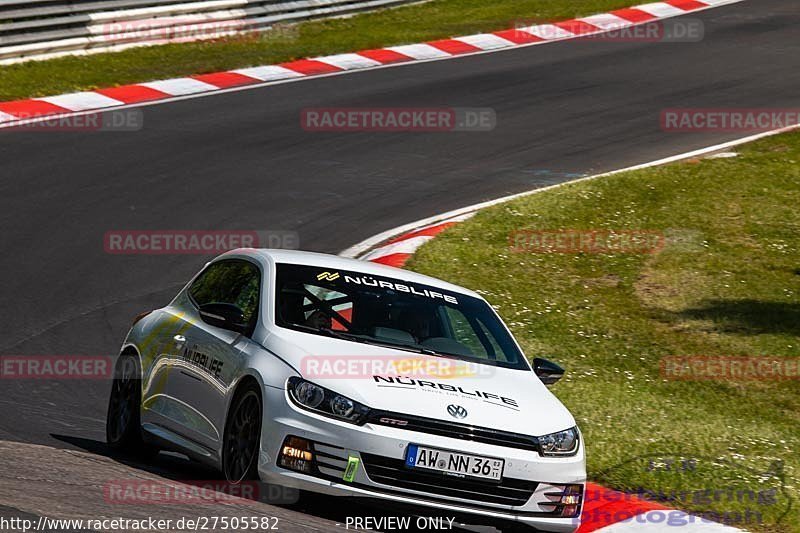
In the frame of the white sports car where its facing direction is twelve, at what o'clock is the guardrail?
The guardrail is roughly at 7 o'clock from the white sports car.

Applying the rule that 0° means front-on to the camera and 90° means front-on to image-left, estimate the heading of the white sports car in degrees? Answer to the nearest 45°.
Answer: approximately 315°
